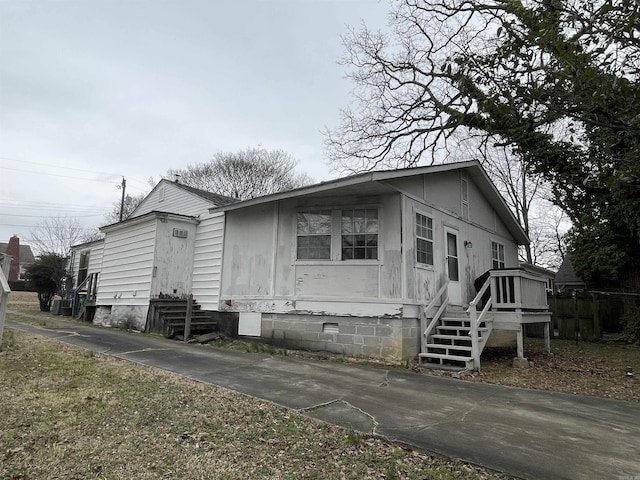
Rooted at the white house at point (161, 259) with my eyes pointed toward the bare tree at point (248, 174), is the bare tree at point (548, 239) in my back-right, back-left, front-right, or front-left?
front-right

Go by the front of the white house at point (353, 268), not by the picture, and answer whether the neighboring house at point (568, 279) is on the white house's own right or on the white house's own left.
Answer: on the white house's own left

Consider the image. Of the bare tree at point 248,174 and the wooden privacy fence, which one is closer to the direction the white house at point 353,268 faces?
the wooden privacy fence

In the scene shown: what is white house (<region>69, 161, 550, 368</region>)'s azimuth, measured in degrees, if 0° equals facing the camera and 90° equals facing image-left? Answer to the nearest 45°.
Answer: approximately 315°

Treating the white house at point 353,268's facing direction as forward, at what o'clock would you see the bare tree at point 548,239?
The bare tree is roughly at 9 o'clock from the white house.

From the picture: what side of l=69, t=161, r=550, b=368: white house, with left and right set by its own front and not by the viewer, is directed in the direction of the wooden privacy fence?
left

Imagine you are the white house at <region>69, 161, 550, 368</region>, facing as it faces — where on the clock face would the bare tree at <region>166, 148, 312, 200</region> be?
The bare tree is roughly at 7 o'clock from the white house.
